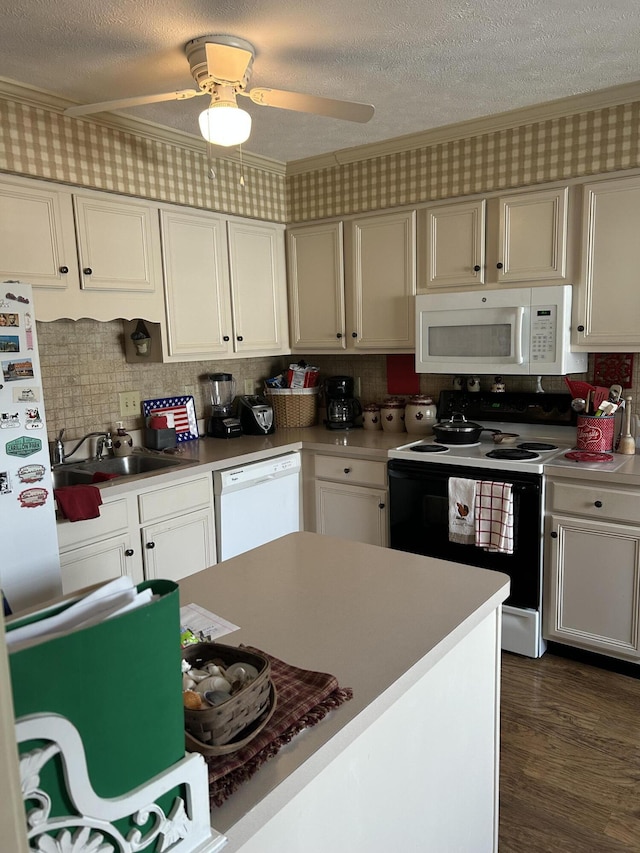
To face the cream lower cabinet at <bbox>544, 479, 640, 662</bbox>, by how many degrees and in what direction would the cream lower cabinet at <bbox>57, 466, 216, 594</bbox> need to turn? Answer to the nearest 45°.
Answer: approximately 45° to its left

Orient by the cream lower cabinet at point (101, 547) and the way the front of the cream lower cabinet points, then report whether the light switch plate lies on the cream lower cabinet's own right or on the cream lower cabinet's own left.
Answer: on the cream lower cabinet's own left

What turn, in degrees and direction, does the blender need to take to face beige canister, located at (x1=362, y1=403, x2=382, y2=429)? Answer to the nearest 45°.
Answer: approximately 45° to its left

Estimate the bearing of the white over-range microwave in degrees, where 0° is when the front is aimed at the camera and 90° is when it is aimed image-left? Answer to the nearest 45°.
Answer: approximately 45°

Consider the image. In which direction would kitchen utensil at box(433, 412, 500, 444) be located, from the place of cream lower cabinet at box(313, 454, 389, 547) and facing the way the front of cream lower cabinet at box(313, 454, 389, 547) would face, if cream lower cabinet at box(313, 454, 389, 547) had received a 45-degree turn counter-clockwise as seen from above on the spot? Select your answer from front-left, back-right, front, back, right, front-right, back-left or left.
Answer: left

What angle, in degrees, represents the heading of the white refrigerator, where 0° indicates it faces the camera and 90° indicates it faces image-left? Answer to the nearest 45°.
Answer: approximately 315°

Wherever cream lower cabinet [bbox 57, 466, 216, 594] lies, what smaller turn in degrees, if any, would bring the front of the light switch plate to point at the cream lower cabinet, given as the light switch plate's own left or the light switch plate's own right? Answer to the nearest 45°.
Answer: approximately 45° to the light switch plate's own right
